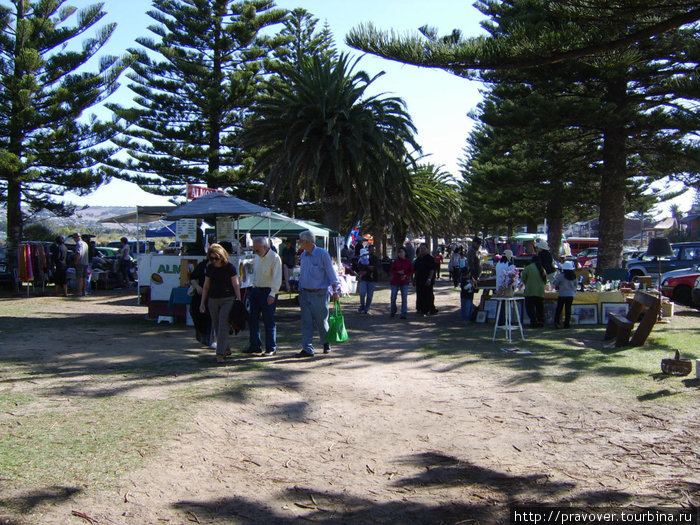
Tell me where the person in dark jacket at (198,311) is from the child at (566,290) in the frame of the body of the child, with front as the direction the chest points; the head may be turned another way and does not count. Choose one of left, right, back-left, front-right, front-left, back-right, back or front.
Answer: back-left

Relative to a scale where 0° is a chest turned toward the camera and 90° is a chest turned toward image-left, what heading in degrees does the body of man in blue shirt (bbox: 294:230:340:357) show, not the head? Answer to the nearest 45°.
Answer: approximately 45°

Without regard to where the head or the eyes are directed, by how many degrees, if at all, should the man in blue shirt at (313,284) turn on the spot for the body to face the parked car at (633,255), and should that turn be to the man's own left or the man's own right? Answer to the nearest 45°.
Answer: approximately 180°

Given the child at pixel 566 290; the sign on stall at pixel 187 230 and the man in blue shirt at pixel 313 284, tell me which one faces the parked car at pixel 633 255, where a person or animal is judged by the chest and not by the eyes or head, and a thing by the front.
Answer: the child

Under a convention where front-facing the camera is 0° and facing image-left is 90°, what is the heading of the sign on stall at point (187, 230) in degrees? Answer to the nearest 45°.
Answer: approximately 0°

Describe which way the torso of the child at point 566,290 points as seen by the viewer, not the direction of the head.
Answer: away from the camera

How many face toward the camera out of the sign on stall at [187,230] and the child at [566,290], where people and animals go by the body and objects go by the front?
1

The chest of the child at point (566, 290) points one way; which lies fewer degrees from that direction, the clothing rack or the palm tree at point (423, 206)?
the palm tree

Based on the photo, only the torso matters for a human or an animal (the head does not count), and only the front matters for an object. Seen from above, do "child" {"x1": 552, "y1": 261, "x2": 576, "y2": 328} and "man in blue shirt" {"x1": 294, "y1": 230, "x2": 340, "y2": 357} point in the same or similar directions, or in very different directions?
very different directions

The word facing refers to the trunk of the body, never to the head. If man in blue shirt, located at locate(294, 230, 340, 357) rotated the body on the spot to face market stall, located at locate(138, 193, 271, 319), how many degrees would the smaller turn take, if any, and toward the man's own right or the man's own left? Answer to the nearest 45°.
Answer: approximately 90° to the man's own right

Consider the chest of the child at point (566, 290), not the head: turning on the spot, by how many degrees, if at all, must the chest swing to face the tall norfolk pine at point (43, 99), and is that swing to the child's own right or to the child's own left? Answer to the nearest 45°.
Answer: approximately 90° to the child's own left

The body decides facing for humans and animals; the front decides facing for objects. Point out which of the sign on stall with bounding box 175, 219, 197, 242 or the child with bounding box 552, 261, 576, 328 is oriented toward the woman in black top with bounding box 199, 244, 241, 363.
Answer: the sign on stall

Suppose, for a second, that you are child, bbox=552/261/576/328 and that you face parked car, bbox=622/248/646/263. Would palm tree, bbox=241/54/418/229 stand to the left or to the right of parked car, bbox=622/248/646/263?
left

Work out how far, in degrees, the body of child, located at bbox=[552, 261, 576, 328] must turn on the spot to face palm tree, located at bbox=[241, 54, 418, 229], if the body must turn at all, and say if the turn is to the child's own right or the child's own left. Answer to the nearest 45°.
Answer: approximately 45° to the child's own left
